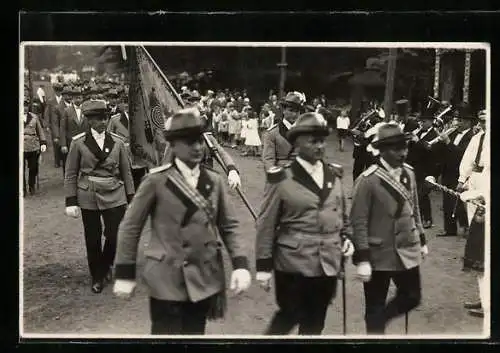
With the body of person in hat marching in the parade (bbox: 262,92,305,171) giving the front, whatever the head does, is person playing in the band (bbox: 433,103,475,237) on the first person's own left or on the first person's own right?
on the first person's own left

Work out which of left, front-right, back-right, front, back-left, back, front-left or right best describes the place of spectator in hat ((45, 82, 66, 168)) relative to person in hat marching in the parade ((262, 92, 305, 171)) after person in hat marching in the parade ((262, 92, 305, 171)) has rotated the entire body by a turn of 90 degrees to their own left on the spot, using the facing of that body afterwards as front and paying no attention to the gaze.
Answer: back-left
